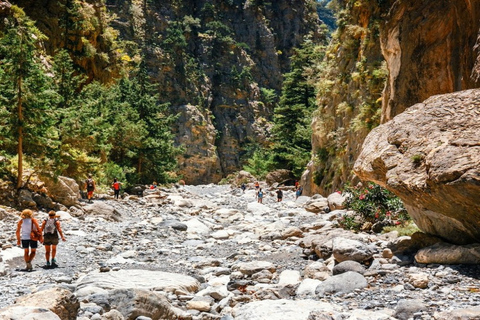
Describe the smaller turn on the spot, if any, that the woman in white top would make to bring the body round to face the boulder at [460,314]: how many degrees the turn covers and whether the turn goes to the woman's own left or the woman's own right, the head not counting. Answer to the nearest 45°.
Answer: approximately 135° to the woman's own right

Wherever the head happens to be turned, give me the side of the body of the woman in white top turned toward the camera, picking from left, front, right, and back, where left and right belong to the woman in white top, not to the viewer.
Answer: back

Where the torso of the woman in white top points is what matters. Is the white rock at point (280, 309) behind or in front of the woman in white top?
behind

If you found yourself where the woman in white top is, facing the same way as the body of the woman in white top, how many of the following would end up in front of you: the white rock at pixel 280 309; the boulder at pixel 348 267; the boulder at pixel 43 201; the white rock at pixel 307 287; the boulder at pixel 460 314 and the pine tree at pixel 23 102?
2

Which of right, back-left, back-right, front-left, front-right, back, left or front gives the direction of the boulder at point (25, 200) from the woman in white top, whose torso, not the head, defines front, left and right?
front

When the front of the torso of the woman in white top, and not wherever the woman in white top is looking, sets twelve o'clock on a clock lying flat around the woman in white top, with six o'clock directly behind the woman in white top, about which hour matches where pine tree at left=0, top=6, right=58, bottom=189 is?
The pine tree is roughly at 12 o'clock from the woman in white top.

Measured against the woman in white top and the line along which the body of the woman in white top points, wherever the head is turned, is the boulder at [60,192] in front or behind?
in front

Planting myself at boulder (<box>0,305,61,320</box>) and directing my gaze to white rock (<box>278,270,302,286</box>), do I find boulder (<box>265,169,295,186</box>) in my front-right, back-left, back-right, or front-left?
front-left
